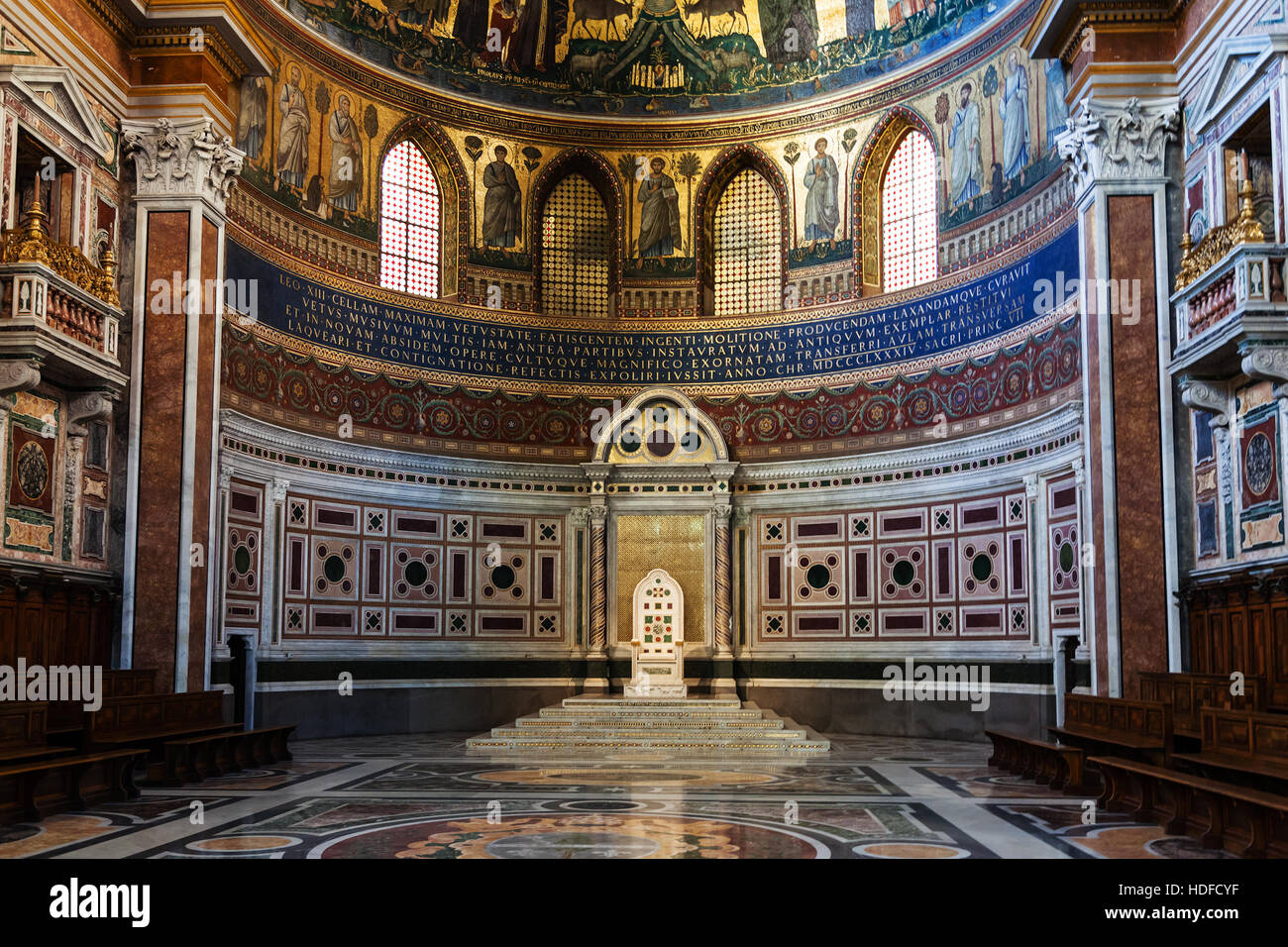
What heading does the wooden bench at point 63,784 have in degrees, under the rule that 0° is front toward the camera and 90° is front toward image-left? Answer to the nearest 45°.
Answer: approximately 315°

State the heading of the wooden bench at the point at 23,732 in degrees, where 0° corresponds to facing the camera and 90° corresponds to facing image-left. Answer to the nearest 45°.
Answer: approximately 315°

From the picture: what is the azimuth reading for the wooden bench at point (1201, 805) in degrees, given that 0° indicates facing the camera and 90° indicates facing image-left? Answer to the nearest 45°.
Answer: approximately 45°
